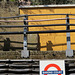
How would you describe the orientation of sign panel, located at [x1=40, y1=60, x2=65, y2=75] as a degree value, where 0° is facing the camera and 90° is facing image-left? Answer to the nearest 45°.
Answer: approximately 0°
